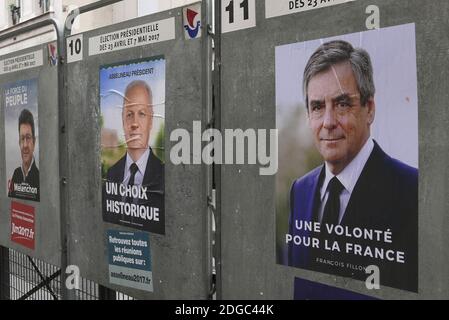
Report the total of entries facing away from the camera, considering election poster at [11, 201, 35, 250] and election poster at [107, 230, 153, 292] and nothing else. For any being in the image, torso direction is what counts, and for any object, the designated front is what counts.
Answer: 0

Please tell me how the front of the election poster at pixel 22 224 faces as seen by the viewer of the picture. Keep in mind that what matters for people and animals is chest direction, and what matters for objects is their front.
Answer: facing the viewer and to the left of the viewer

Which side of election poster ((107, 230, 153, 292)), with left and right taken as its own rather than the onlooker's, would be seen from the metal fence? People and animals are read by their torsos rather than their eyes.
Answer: right

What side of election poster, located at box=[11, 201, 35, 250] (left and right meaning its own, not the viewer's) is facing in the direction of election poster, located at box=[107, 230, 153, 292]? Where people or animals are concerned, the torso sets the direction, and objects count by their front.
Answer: left

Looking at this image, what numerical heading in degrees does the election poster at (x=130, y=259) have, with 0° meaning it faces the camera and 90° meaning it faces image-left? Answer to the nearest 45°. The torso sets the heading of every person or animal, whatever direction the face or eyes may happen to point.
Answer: approximately 45°
